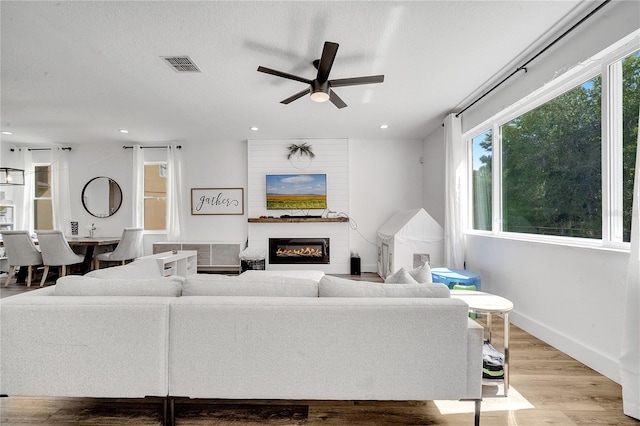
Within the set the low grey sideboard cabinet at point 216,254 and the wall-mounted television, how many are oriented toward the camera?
2

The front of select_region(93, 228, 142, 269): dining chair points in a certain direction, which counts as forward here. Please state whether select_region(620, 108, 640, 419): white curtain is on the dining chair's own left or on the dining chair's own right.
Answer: on the dining chair's own left

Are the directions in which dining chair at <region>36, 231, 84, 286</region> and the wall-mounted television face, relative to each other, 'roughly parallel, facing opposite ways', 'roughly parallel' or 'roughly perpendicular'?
roughly parallel, facing opposite ways

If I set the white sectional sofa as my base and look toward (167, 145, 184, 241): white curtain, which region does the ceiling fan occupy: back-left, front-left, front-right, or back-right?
front-right

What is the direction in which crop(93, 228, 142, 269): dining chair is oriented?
to the viewer's left

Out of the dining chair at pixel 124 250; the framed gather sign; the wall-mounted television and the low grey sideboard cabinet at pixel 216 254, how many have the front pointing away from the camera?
0

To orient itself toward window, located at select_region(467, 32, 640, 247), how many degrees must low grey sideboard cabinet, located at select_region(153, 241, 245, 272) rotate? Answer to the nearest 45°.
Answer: approximately 45° to its left

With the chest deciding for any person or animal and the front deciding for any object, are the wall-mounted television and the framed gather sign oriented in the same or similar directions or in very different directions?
same or similar directions

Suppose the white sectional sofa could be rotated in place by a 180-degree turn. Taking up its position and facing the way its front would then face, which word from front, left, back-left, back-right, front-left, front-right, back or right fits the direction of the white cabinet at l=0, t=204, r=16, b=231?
back-right

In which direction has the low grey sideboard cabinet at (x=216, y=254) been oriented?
toward the camera

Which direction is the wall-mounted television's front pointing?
toward the camera

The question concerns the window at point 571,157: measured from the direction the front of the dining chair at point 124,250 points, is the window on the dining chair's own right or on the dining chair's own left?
on the dining chair's own left

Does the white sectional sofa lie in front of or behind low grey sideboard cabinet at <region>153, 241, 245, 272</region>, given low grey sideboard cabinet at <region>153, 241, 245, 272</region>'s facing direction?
in front

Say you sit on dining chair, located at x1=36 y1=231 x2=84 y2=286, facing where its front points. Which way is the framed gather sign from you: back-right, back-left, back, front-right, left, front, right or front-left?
front-right

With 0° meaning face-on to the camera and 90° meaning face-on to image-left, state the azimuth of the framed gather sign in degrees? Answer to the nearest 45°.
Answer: approximately 0°

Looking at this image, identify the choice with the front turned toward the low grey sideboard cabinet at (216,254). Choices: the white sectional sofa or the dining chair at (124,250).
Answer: the white sectional sofa

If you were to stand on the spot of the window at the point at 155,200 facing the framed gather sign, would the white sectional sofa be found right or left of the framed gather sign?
right

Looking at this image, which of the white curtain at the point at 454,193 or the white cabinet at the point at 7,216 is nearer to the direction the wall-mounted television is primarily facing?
the white curtain

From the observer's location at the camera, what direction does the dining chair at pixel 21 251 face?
facing away from the viewer and to the right of the viewer
